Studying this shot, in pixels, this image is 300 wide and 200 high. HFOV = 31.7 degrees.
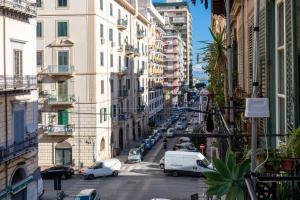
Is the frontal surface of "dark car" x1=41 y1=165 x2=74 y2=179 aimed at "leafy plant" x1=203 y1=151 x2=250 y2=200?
no

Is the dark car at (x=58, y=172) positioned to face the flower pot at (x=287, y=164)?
no

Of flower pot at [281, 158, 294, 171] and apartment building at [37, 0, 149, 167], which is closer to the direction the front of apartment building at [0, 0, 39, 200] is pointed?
the flower pot

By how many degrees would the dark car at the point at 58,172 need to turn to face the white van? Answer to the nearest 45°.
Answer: approximately 180°

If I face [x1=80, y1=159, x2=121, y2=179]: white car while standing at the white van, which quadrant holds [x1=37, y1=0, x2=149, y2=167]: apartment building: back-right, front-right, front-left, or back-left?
front-right

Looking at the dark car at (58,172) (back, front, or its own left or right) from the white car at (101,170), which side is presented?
back

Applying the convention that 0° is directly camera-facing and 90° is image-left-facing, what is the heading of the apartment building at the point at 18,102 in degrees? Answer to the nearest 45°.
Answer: approximately 315°

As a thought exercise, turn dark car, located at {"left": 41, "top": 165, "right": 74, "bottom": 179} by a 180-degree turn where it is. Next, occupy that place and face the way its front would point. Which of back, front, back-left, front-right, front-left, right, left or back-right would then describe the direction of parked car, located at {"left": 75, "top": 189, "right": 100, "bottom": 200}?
right

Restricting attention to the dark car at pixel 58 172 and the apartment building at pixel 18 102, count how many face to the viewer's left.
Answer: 1

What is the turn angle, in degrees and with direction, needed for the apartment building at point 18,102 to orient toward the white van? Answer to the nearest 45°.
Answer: approximately 90° to its left

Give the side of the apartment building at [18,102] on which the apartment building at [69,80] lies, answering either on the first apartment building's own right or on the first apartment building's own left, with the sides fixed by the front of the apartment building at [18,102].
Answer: on the first apartment building's own left

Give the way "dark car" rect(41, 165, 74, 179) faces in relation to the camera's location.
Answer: facing to the left of the viewer

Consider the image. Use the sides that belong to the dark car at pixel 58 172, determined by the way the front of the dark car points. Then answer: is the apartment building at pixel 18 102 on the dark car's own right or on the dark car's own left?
on the dark car's own left
